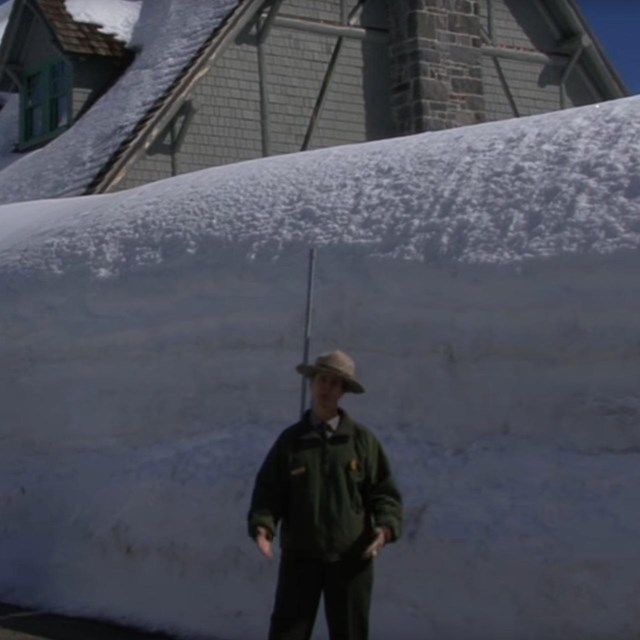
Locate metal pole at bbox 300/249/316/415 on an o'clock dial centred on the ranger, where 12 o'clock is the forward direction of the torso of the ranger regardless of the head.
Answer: The metal pole is roughly at 6 o'clock from the ranger.

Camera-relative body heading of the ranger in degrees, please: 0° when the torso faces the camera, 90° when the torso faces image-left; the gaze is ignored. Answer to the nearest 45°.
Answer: approximately 0°

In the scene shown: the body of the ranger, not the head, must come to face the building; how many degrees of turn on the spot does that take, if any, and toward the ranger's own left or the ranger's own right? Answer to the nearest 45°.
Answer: approximately 180°

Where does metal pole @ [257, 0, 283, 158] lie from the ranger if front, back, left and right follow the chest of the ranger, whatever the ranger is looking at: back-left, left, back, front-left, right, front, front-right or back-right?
back
